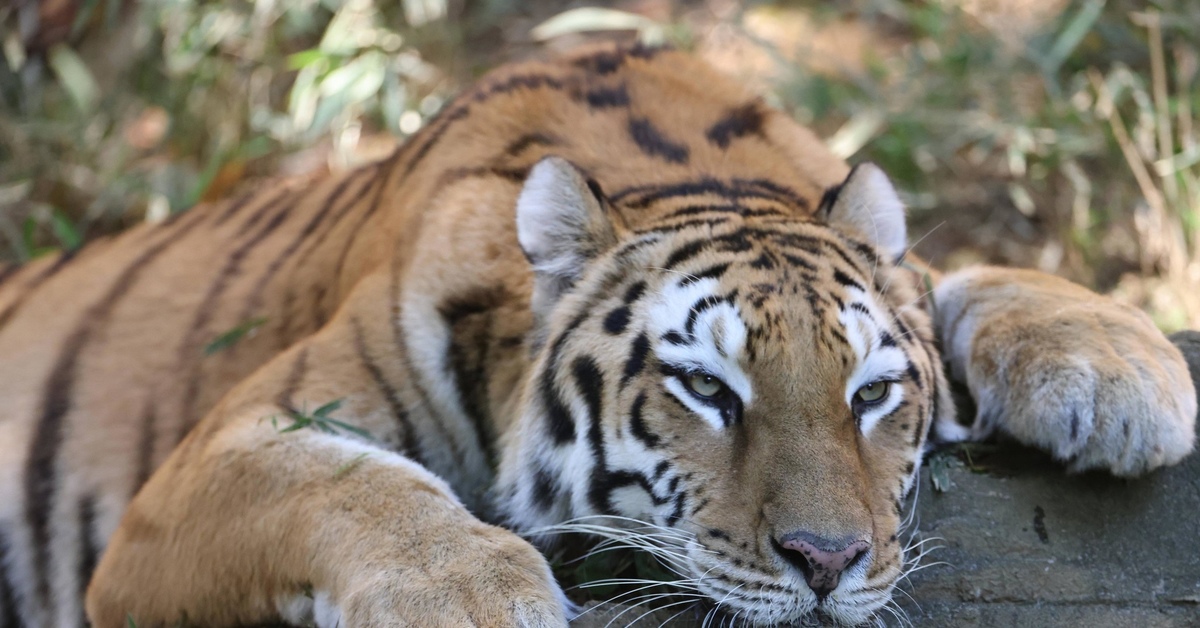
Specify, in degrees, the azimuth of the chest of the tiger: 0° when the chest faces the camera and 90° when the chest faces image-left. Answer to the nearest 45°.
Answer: approximately 315°

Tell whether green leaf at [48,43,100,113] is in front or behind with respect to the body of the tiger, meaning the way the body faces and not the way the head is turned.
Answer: behind
